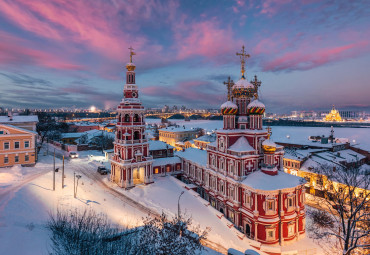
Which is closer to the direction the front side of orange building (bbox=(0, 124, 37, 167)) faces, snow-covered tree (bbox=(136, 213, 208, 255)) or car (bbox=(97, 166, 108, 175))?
the snow-covered tree

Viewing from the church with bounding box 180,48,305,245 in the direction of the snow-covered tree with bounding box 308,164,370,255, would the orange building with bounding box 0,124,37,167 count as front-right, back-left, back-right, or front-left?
back-right

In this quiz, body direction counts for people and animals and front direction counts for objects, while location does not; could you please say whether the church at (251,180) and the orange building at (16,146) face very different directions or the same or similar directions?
very different directions

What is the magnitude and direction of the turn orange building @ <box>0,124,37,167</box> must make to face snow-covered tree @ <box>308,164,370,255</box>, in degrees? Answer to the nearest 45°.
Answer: approximately 45° to its left

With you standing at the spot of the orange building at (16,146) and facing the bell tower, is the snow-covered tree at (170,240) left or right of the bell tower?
right
